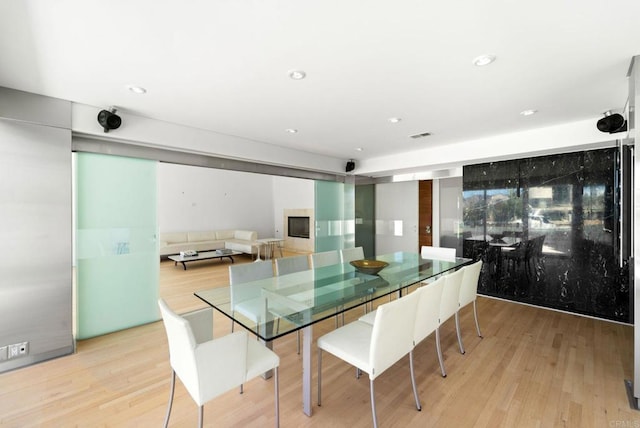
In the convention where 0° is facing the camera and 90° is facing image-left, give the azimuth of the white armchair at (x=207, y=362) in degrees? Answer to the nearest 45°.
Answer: approximately 225°

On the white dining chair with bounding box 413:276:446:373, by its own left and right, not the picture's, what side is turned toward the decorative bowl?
front

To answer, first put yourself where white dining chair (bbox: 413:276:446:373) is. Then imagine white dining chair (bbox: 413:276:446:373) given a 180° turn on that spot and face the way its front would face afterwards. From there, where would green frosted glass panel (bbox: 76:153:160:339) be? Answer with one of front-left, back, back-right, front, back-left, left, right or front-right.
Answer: back-right

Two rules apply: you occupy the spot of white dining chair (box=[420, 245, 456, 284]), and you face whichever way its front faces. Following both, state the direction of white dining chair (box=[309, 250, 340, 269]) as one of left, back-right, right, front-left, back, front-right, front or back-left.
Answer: front

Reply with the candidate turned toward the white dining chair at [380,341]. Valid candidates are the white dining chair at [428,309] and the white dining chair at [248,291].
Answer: the white dining chair at [248,291]

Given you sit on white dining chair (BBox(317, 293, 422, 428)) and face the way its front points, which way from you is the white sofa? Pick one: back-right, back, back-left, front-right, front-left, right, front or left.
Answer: front

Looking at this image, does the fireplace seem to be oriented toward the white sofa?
no

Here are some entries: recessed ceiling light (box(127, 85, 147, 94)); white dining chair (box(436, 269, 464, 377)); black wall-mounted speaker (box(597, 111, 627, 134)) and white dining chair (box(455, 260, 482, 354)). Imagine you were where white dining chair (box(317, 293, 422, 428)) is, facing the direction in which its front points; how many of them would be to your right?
3

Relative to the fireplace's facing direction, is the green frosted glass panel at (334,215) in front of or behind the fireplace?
in front

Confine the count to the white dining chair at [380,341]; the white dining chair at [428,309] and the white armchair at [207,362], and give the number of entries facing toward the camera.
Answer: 0

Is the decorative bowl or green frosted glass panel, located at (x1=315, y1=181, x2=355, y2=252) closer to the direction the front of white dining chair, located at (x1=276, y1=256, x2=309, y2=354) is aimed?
the decorative bowl

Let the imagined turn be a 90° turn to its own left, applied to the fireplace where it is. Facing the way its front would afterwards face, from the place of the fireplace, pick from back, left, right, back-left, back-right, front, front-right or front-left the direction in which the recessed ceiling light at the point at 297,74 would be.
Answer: right

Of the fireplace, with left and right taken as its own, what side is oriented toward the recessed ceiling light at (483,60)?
front

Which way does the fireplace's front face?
toward the camera

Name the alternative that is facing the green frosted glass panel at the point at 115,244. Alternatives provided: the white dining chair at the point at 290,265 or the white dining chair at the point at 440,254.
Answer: the white dining chair at the point at 440,254

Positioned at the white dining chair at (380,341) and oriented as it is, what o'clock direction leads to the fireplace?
The fireplace is roughly at 1 o'clock from the white dining chair.

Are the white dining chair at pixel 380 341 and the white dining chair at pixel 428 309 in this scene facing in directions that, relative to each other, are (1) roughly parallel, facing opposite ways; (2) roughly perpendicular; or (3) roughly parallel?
roughly parallel

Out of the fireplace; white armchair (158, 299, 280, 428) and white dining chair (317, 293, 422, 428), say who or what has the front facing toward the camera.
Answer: the fireplace

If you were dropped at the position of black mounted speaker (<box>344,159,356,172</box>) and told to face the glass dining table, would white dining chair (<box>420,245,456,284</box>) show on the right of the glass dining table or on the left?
left
